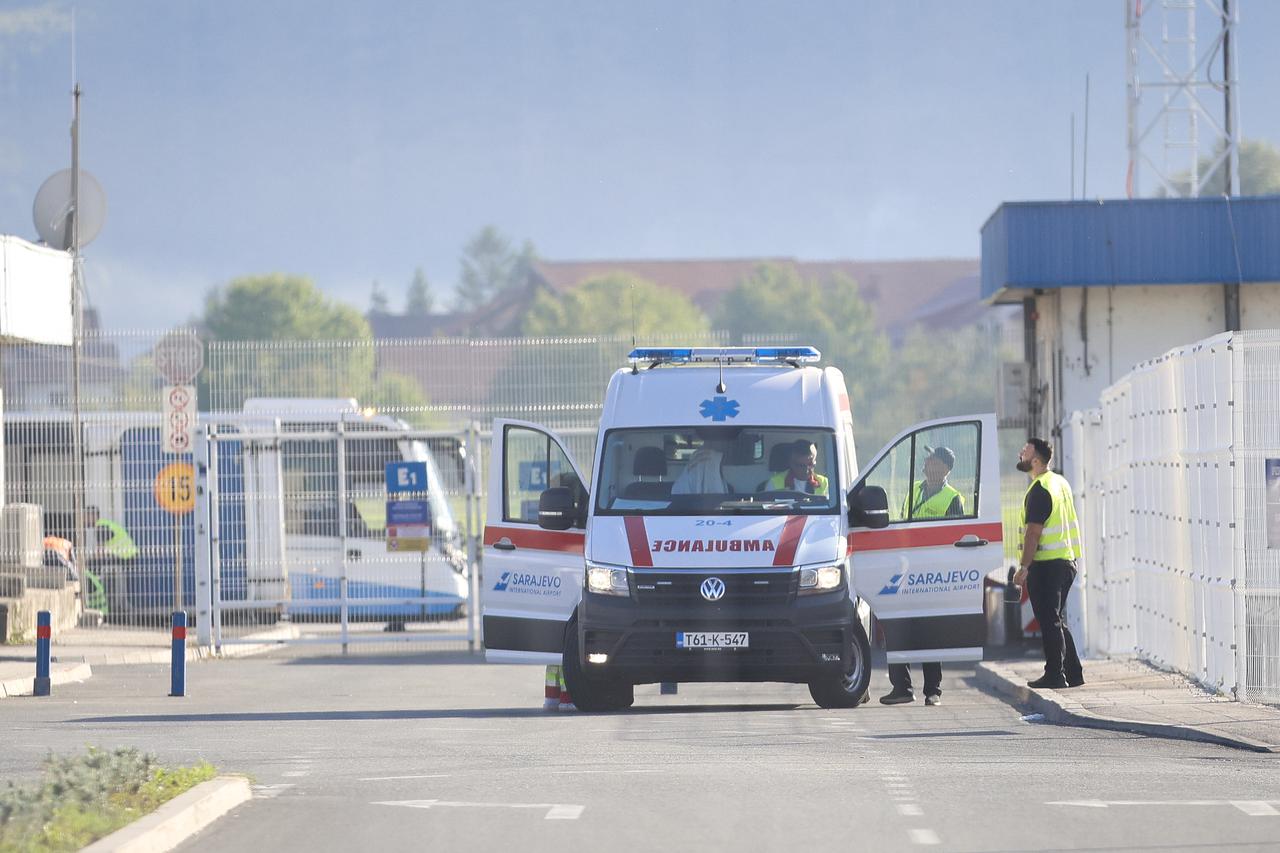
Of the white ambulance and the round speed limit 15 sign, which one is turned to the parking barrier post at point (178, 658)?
the round speed limit 15 sign

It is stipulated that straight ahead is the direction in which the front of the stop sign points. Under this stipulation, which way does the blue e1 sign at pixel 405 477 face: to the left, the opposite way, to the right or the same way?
the same way

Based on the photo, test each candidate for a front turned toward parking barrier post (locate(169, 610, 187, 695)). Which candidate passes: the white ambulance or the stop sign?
the stop sign

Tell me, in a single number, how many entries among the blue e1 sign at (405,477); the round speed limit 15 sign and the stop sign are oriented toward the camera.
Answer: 3

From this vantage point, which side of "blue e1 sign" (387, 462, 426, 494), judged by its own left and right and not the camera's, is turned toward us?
front

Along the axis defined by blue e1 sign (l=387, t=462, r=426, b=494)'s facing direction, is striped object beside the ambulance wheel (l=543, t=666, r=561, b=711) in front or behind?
in front

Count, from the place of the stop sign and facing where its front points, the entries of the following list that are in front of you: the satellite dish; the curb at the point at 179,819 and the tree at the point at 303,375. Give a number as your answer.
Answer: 1

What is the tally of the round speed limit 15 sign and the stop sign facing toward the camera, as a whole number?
2

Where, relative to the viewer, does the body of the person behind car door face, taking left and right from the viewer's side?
facing the viewer and to the left of the viewer

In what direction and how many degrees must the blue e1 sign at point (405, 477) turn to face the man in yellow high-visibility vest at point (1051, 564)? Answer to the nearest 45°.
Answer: approximately 45° to its left

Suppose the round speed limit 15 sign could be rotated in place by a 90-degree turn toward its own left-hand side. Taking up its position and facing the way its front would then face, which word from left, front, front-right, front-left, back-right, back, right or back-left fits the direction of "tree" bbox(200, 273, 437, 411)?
front-left

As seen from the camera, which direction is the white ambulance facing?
toward the camera

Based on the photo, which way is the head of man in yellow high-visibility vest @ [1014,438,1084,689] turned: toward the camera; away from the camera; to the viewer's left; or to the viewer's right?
to the viewer's left

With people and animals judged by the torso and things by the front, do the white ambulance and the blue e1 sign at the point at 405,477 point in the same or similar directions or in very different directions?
same or similar directions

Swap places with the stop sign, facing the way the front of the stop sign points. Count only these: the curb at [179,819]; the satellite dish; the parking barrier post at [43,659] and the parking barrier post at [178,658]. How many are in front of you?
3

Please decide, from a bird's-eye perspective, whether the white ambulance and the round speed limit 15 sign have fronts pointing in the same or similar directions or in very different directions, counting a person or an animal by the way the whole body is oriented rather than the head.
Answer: same or similar directions

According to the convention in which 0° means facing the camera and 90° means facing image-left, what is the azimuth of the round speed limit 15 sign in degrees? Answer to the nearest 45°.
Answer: approximately 0°
